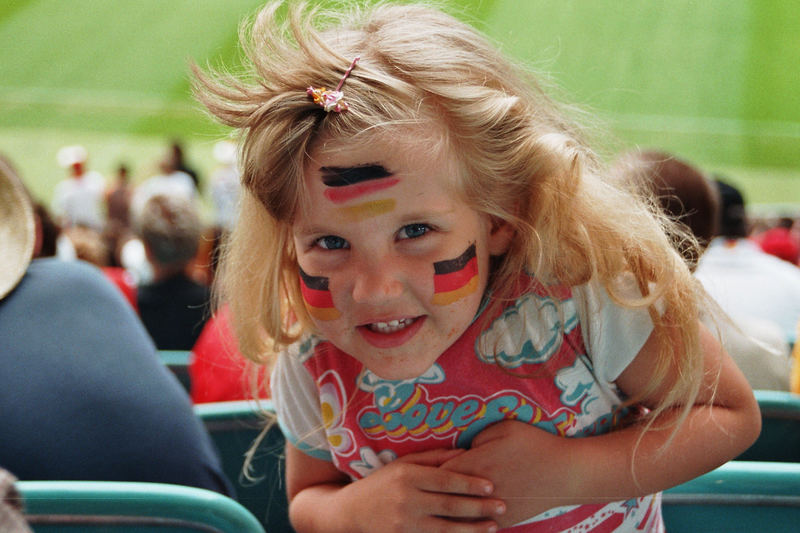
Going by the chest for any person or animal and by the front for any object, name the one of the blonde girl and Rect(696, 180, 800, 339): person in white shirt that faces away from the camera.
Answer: the person in white shirt

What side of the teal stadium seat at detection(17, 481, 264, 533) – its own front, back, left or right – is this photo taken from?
back

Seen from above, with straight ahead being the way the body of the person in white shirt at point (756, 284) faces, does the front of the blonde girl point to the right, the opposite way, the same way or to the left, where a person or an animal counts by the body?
the opposite way

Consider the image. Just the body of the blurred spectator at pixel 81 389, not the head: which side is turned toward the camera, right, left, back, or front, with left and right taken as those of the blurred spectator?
back

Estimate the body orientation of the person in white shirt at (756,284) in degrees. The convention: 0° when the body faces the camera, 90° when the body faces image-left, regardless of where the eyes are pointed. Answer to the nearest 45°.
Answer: approximately 180°

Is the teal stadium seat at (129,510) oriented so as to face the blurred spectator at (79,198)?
yes

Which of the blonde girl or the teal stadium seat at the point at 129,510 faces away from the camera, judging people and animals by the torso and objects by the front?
the teal stadium seat

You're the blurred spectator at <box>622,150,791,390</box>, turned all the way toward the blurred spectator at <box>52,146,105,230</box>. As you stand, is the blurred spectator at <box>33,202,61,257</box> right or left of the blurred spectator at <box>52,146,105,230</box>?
left

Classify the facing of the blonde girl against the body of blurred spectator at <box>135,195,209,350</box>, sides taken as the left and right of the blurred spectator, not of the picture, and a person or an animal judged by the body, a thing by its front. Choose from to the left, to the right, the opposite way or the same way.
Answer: the opposite way

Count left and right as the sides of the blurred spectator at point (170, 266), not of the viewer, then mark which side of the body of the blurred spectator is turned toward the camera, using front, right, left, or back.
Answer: back

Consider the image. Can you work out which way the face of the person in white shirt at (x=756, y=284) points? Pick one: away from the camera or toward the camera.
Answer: away from the camera

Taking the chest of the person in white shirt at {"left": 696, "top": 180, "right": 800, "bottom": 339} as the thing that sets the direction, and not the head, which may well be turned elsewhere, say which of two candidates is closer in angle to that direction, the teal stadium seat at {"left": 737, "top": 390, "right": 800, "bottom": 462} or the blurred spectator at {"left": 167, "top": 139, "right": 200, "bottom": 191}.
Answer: the blurred spectator

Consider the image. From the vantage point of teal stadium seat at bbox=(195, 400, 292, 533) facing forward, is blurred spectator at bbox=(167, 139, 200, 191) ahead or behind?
ahead
